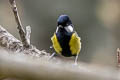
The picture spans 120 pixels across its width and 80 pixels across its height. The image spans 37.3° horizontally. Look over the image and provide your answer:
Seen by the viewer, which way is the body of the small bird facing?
toward the camera
